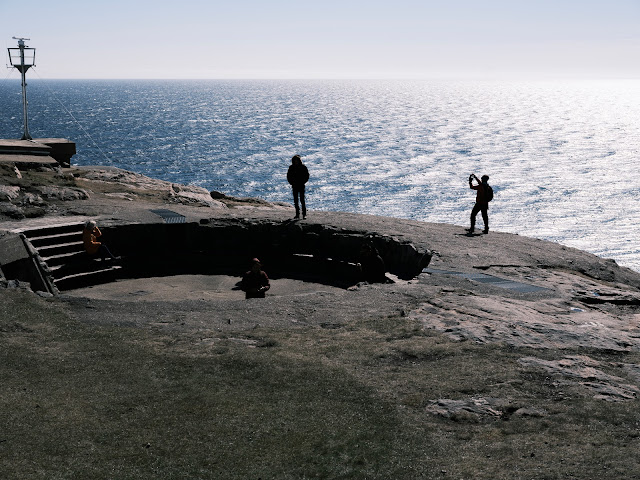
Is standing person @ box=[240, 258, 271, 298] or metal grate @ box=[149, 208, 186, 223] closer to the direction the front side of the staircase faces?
the standing person

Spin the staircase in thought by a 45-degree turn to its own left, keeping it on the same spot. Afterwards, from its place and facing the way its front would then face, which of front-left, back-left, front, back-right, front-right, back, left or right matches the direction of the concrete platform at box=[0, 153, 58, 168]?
left

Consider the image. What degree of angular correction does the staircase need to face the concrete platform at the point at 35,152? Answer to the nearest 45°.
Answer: approximately 135° to its left

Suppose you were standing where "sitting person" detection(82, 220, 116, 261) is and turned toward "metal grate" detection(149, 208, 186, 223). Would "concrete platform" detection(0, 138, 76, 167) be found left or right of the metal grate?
left

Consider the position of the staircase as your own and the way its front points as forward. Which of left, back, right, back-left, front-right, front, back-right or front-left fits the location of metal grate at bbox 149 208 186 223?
left

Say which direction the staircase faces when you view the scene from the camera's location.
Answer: facing the viewer and to the right of the viewer

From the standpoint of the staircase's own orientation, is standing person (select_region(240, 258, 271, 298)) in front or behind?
in front

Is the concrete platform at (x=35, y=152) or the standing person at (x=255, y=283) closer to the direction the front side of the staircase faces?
the standing person
